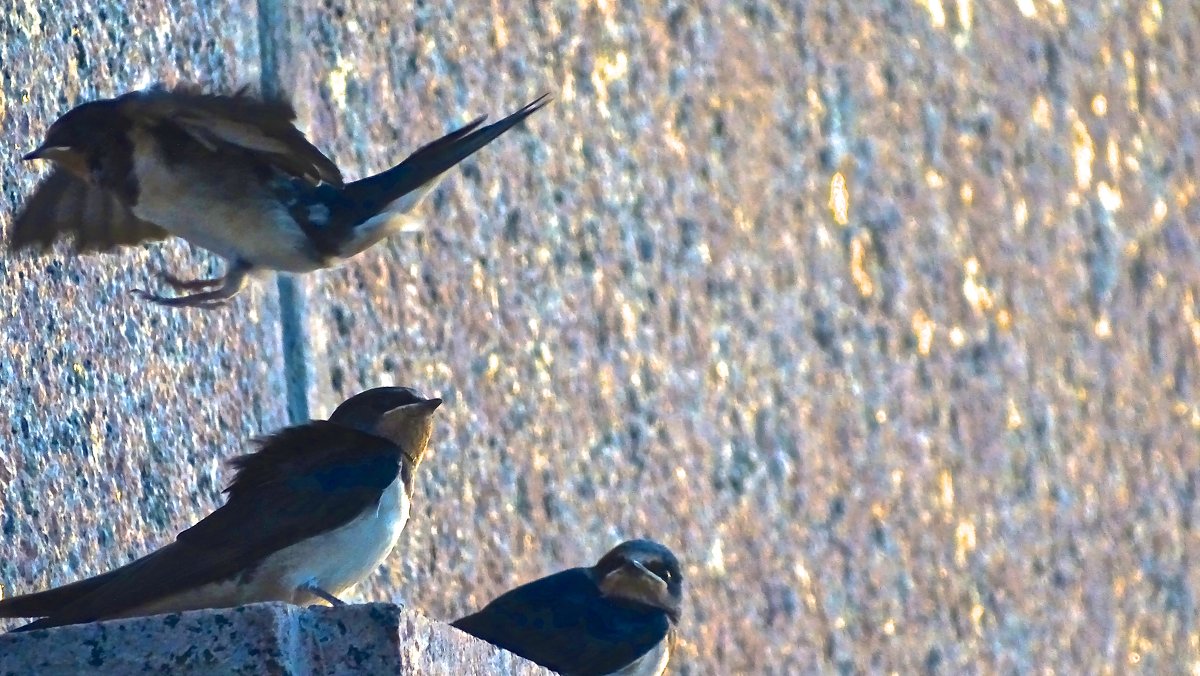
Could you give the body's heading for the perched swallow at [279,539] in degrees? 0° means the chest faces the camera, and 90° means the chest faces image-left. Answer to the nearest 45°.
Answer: approximately 270°

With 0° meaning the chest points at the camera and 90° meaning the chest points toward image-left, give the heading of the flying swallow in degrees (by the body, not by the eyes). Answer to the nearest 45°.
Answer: approximately 90°

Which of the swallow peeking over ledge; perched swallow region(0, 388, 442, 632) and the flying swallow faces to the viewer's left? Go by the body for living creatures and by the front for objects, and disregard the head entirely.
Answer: the flying swallow

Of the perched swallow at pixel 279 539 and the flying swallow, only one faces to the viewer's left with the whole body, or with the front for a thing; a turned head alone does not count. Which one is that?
the flying swallow

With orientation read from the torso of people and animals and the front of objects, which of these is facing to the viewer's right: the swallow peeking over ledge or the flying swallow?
the swallow peeking over ledge

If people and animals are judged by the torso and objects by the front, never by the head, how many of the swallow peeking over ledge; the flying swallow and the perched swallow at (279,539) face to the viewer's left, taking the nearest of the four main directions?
1

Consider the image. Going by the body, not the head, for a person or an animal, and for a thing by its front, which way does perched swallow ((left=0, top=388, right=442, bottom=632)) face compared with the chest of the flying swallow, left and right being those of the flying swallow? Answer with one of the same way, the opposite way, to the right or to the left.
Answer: the opposite way
